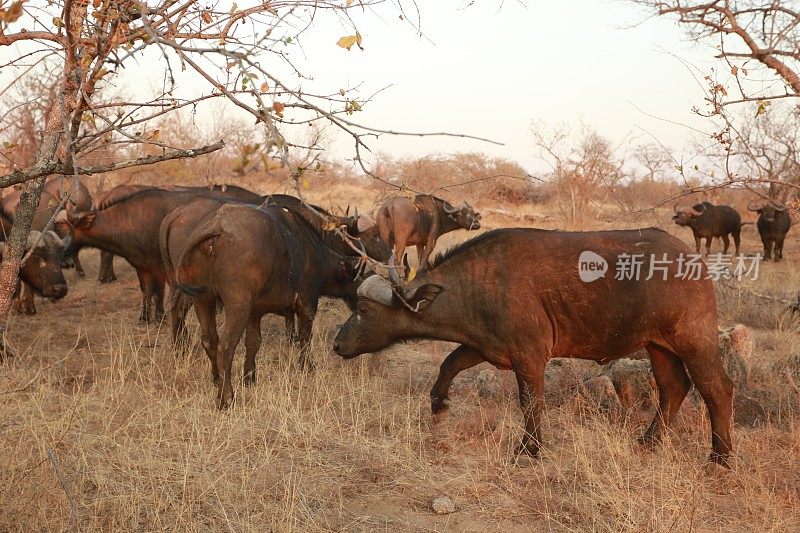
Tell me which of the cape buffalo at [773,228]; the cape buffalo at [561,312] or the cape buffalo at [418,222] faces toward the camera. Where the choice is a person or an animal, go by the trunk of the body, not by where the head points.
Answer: the cape buffalo at [773,228]

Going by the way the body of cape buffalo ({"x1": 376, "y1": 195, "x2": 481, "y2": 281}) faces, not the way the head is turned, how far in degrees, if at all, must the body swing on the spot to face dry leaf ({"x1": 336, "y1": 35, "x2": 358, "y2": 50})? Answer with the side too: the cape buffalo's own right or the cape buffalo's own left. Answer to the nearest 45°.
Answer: approximately 135° to the cape buffalo's own right

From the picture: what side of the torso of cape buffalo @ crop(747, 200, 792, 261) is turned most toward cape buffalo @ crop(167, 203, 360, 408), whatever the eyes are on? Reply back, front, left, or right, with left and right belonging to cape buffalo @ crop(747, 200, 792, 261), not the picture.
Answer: front

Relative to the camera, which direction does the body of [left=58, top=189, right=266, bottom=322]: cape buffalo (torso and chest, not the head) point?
to the viewer's left

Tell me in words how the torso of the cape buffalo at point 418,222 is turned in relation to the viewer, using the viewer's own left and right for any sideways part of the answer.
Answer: facing away from the viewer and to the right of the viewer

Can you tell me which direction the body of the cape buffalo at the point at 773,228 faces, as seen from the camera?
toward the camera

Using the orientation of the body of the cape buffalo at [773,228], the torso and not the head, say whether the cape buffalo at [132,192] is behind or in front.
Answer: in front

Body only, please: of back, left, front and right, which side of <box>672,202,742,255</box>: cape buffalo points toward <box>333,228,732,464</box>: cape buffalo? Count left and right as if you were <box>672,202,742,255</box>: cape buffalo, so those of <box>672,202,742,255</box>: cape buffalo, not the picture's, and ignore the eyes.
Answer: left

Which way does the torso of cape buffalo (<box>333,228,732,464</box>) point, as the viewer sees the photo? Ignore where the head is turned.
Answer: to the viewer's left

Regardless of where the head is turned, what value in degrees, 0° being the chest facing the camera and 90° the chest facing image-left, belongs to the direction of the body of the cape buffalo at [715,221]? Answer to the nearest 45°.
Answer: approximately 90°

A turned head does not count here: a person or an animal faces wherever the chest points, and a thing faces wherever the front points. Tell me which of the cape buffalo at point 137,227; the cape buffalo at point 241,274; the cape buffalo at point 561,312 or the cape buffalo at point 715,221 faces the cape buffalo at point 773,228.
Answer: the cape buffalo at point 241,274
